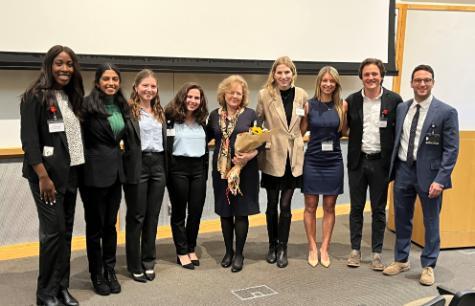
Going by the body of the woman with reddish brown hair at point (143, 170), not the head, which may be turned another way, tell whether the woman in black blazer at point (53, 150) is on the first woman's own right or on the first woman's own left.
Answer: on the first woman's own right

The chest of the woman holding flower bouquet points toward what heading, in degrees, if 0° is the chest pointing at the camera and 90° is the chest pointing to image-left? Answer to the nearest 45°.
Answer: approximately 0°

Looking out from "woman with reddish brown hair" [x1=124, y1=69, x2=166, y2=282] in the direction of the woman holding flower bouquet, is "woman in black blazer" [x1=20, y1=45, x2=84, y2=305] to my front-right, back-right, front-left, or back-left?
back-right

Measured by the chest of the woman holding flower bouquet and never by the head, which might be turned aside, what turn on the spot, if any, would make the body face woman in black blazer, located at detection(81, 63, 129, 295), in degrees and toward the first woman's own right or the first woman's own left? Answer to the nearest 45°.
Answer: approximately 45° to the first woman's own right

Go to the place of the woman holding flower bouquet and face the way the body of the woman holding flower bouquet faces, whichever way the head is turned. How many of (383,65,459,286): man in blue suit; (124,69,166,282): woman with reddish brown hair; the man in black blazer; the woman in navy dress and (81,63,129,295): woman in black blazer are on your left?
3

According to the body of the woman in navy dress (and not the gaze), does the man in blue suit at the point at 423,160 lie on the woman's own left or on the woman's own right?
on the woman's own left

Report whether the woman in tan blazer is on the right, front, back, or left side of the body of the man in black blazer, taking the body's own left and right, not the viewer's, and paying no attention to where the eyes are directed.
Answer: right

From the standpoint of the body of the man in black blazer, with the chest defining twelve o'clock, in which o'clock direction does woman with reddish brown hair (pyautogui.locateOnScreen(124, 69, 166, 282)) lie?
The woman with reddish brown hair is roughly at 2 o'clock from the man in black blazer.
